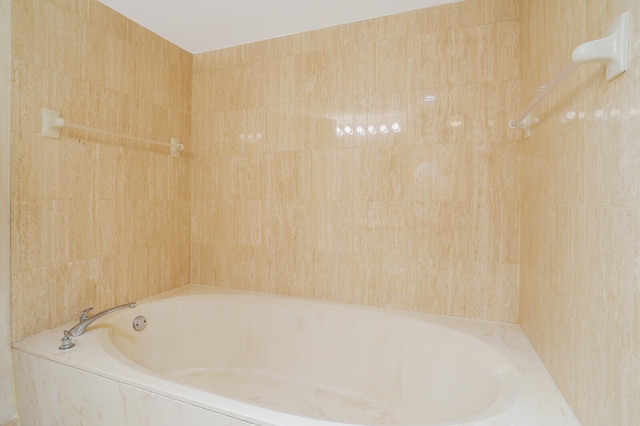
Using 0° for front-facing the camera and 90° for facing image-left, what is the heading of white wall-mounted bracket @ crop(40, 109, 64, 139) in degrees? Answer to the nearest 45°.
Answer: approximately 315°

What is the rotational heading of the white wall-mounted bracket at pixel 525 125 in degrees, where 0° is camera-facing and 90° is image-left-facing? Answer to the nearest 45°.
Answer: approximately 90°

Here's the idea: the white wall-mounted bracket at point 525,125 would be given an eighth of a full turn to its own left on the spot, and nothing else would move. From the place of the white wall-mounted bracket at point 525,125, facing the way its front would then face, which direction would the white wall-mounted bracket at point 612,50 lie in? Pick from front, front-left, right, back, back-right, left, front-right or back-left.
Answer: front-left

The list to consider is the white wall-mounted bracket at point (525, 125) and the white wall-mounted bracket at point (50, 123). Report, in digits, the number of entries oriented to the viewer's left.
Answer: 1

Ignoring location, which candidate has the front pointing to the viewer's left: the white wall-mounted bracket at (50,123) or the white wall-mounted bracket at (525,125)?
the white wall-mounted bracket at (525,125)

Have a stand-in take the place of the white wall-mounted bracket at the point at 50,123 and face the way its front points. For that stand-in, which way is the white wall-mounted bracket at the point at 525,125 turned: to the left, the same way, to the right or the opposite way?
the opposite way
